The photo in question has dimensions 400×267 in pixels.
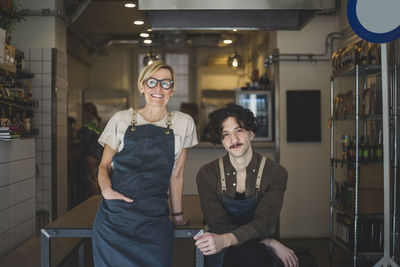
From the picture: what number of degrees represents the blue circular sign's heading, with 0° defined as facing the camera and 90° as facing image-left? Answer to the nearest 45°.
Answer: approximately 0°

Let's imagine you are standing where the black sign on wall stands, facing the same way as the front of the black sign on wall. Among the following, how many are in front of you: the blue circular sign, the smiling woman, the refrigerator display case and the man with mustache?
3

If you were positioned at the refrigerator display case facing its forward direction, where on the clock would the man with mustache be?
The man with mustache is roughly at 12 o'clock from the refrigerator display case.

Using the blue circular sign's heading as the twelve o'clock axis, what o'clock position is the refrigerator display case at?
The refrigerator display case is roughly at 5 o'clock from the blue circular sign.

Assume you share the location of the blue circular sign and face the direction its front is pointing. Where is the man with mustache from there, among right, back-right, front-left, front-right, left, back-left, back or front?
front-right

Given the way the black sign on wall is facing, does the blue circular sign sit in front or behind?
in front
